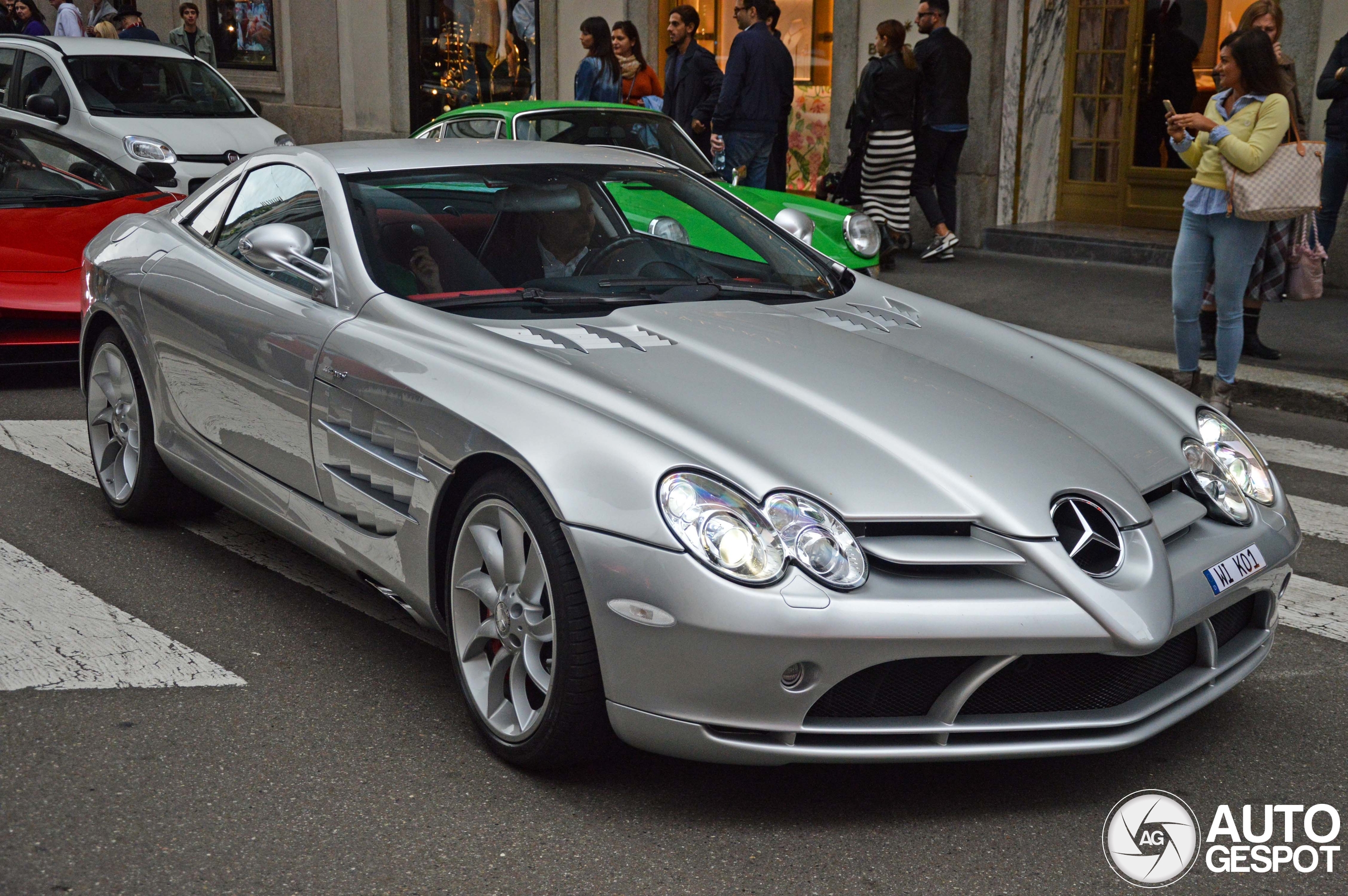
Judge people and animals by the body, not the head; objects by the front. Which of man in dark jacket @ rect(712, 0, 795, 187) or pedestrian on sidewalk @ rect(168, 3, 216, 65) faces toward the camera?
the pedestrian on sidewalk

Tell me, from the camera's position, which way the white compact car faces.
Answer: facing the viewer and to the right of the viewer

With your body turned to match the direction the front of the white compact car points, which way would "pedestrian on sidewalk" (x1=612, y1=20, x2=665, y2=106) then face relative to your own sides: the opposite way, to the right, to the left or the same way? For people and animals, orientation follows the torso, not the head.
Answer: to the right

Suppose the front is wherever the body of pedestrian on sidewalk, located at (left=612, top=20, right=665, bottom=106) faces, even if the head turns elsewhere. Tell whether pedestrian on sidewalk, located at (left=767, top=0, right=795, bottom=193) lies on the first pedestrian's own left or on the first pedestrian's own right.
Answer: on the first pedestrian's own left

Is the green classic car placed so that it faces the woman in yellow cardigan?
yes

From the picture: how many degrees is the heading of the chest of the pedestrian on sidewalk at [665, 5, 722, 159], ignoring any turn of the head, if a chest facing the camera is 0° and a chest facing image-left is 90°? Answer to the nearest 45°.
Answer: approximately 45°

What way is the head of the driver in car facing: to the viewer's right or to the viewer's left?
to the viewer's right

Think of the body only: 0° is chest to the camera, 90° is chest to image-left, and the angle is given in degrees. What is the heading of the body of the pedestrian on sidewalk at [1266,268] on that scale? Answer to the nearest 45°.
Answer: approximately 315°

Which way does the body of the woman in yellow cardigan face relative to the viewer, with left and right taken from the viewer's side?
facing the viewer and to the left of the viewer

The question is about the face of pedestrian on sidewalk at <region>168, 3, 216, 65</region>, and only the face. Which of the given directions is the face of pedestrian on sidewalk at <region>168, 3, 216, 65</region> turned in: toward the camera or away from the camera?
toward the camera

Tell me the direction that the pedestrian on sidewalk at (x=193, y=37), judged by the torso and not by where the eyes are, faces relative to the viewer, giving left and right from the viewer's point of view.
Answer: facing the viewer

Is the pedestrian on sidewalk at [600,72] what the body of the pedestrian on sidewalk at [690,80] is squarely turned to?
no

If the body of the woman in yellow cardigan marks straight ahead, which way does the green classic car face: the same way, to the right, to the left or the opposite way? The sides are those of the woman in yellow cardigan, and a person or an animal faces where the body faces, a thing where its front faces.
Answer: to the left

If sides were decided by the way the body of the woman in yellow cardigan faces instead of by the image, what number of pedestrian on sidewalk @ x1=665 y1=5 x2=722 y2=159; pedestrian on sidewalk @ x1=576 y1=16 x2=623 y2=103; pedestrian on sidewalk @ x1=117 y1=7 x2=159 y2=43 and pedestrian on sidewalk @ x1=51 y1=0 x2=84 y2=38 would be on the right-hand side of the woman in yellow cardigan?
4

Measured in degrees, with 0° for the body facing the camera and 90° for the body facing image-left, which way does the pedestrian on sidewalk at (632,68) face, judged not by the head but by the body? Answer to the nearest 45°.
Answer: approximately 45°

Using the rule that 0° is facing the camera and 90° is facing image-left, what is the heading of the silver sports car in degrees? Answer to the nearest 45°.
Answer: approximately 315°

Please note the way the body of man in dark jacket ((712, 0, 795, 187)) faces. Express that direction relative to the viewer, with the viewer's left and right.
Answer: facing away from the viewer and to the left of the viewer

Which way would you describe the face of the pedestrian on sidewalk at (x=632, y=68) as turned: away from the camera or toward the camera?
toward the camera
